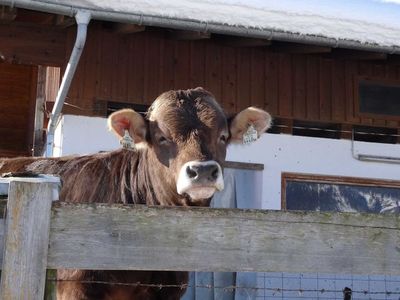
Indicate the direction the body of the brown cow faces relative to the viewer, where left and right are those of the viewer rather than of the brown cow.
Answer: facing the viewer and to the right of the viewer

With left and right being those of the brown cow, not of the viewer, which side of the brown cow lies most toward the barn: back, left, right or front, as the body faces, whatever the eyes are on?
left
